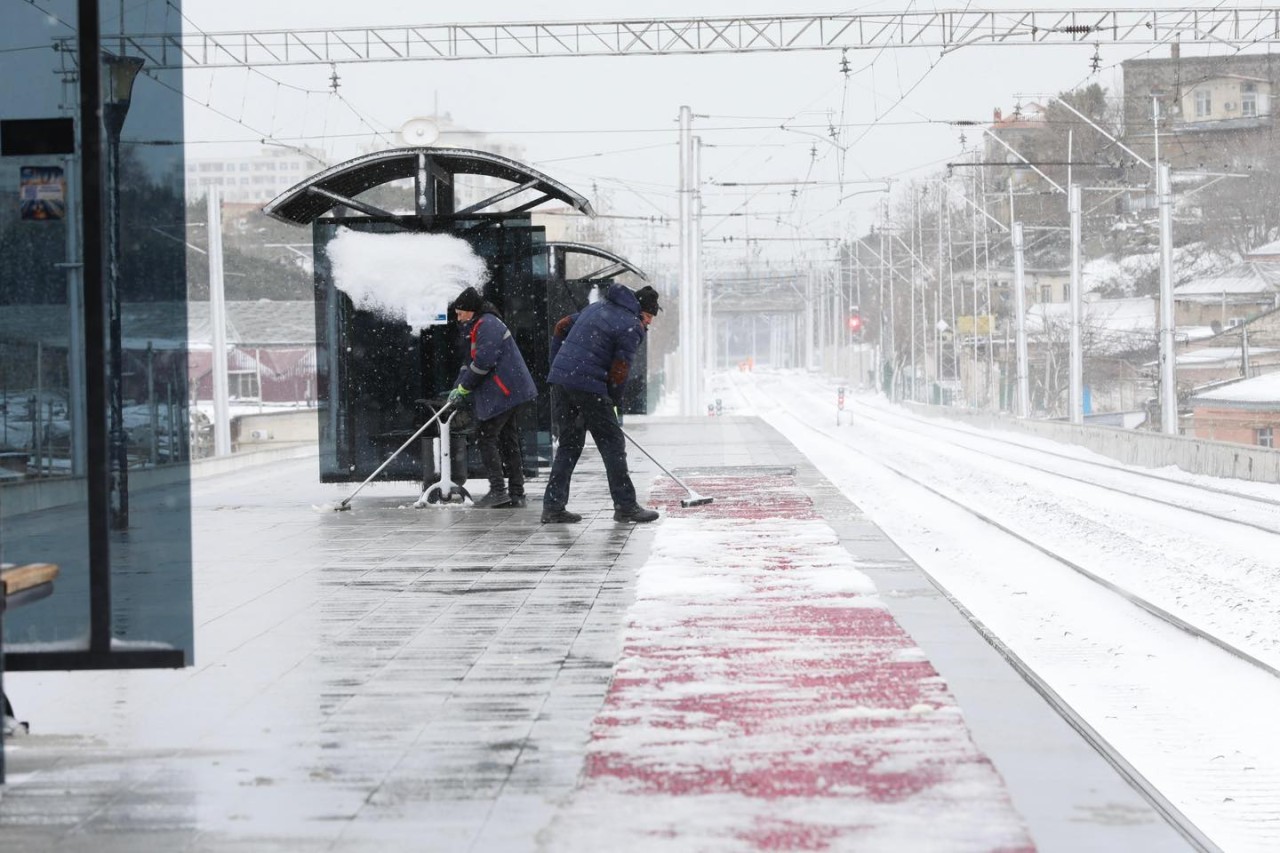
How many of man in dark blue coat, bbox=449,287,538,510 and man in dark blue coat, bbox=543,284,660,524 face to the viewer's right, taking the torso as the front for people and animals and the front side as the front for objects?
1

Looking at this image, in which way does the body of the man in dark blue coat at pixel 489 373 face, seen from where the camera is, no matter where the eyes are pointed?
to the viewer's left

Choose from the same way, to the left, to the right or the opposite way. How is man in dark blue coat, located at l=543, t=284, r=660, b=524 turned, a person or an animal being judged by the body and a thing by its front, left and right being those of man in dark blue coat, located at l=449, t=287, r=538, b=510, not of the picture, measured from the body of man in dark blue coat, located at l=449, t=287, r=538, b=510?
the opposite way

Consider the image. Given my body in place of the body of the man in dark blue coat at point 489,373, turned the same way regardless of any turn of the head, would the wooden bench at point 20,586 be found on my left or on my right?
on my left

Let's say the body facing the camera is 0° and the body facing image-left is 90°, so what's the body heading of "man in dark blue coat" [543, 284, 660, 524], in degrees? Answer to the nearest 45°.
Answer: approximately 270°

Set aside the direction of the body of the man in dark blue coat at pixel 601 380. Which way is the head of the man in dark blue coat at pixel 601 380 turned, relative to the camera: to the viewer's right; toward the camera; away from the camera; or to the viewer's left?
to the viewer's right

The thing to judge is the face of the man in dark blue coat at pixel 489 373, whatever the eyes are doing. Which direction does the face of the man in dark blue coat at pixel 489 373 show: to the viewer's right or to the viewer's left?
to the viewer's left

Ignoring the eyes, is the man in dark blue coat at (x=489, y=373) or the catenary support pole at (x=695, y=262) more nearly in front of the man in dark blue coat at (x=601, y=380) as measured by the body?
the catenary support pole

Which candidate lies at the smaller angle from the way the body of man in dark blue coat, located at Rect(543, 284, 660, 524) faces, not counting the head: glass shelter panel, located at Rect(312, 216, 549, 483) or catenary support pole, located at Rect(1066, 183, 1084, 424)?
the catenary support pole

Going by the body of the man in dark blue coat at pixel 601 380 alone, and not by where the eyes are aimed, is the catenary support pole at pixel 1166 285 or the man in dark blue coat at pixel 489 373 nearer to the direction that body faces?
the catenary support pole

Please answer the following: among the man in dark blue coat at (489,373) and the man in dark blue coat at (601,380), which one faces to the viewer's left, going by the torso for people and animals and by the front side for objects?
the man in dark blue coat at (489,373)
